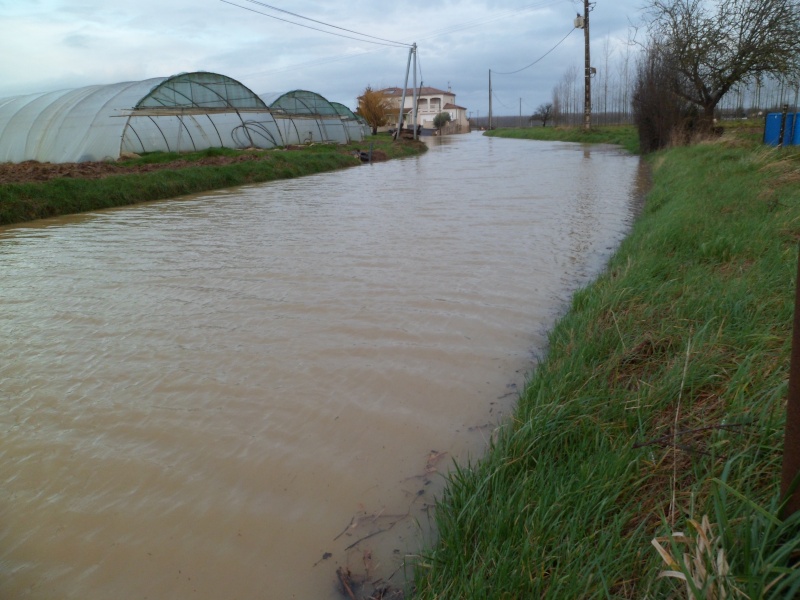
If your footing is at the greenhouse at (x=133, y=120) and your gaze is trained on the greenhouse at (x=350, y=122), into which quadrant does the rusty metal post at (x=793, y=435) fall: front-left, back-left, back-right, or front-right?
back-right

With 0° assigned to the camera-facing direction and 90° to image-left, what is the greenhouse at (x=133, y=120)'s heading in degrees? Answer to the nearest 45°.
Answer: approximately 315°

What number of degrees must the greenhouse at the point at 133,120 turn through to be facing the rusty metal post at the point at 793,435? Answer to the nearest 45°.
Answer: approximately 45° to its right
